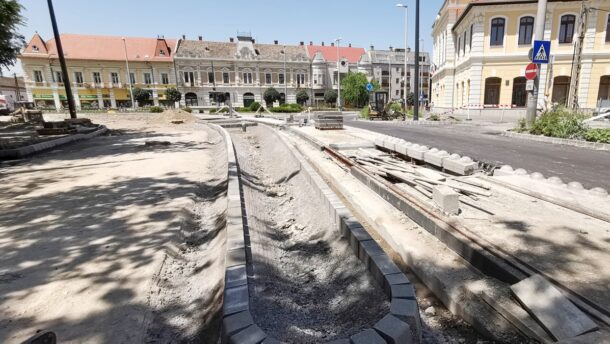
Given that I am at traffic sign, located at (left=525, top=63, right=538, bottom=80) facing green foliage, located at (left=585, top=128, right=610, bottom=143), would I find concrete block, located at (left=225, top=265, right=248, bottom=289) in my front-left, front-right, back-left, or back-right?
front-right

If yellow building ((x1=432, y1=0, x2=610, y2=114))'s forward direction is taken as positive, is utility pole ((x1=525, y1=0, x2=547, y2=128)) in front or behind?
in front

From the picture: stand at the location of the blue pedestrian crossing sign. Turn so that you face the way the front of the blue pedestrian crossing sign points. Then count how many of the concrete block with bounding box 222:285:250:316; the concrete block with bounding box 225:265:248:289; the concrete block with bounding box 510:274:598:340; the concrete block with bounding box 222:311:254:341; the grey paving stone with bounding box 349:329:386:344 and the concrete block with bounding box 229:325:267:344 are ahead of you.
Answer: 6

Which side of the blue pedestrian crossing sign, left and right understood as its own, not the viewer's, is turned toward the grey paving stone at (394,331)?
front

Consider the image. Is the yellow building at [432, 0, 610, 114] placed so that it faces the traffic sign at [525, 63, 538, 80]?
yes

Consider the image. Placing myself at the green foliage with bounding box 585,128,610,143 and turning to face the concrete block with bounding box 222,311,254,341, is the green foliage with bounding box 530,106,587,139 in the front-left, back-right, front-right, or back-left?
back-right

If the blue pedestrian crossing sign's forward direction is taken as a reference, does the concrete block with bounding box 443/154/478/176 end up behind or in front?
in front

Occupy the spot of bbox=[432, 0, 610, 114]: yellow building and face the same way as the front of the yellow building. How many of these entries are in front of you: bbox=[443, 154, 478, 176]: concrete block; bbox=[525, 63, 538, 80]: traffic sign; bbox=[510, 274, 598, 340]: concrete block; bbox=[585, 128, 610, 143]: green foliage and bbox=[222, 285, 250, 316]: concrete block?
5

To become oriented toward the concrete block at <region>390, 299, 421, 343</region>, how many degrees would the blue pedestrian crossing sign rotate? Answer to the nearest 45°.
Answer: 0° — it already faces it

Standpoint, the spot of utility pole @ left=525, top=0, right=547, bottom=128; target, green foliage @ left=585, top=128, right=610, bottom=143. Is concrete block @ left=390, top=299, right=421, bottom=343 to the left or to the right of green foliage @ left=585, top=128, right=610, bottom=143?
right

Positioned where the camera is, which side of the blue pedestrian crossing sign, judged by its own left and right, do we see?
front
